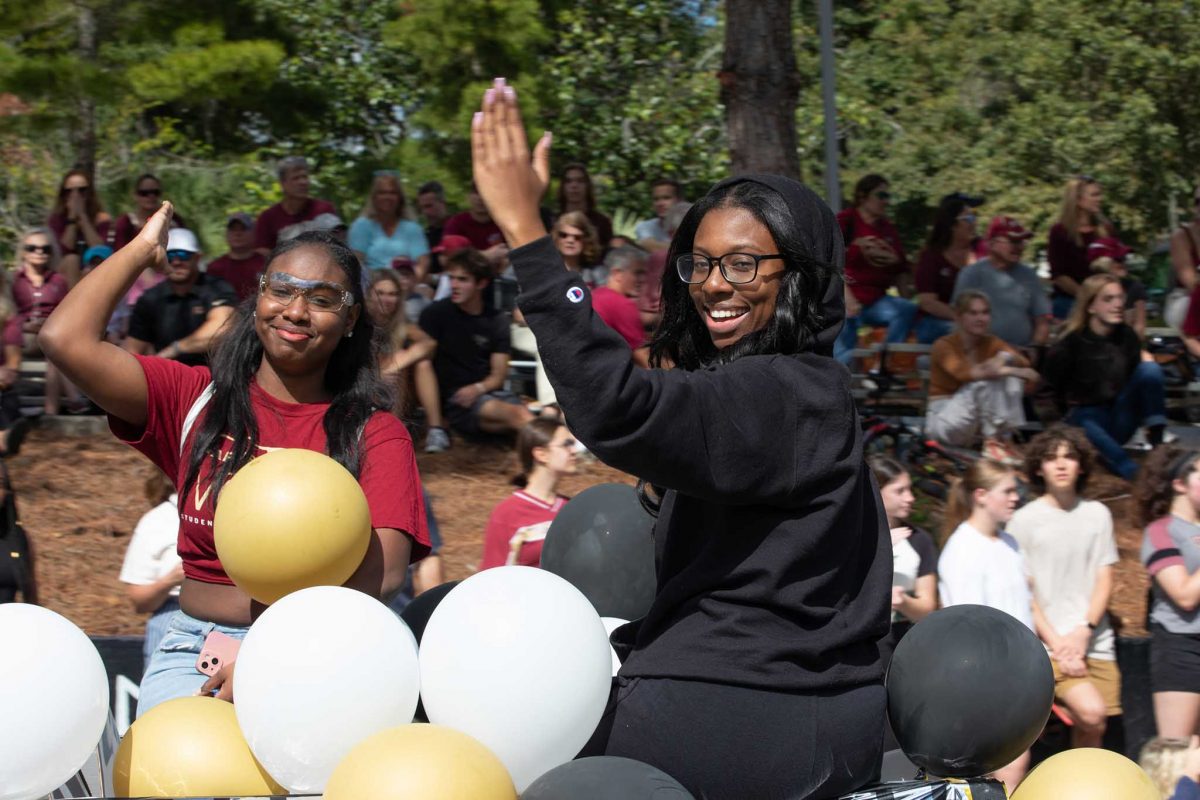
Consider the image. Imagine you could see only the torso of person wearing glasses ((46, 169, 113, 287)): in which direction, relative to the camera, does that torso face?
toward the camera

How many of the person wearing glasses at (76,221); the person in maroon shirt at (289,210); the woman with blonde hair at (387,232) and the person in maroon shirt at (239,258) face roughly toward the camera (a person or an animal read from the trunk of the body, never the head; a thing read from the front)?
4

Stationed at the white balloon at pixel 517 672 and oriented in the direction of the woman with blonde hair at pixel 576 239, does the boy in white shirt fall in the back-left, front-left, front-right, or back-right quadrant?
front-right

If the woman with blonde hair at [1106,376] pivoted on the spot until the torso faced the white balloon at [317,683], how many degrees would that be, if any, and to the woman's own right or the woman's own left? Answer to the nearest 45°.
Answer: approximately 45° to the woman's own right

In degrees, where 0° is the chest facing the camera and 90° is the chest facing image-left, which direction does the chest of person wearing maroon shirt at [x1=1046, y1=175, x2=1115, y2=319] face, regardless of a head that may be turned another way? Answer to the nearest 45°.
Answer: approximately 315°

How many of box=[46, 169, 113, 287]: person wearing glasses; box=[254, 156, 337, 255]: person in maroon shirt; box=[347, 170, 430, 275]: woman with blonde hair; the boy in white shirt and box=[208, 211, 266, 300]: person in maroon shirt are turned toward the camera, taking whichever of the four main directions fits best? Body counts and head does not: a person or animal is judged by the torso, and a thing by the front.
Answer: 5

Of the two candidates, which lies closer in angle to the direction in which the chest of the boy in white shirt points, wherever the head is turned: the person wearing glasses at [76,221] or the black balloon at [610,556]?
the black balloon

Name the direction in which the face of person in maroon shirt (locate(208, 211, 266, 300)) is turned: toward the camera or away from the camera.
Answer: toward the camera

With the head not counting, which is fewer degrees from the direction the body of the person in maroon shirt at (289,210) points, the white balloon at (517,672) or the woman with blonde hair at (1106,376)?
the white balloon

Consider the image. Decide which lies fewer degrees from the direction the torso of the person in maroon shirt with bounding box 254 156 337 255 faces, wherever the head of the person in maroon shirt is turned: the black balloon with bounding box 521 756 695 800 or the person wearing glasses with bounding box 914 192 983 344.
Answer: the black balloon

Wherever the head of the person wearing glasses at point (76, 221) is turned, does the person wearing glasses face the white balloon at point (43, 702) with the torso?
yes

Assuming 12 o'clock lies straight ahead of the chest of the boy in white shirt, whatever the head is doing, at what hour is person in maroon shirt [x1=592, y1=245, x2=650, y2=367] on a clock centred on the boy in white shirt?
The person in maroon shirt is roughly at 4 o'clock from the boy in white shirt.

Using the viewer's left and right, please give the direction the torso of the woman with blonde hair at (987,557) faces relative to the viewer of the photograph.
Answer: facing the viewer and to the right of the viewer

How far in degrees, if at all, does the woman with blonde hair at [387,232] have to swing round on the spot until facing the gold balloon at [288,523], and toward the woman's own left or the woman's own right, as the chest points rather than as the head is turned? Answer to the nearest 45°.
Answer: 0° — they already face it

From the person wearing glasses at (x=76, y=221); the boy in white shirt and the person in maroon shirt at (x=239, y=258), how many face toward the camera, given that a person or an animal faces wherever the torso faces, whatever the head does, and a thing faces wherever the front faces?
3

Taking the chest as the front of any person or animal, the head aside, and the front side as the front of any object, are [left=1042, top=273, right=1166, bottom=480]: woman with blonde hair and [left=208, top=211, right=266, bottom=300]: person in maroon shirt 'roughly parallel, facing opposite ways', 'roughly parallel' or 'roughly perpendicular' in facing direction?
roughly parallel

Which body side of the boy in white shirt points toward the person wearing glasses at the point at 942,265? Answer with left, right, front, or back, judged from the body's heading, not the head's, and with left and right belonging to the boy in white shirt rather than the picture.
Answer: back

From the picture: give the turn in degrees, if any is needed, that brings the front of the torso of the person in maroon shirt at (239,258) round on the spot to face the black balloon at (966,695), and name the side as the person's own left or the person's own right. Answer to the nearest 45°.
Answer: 0° — they already face it

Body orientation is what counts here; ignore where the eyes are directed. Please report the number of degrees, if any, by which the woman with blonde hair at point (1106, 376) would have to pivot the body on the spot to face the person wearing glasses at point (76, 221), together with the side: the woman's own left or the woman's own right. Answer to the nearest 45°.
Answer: approximately 135° to the woman's own right

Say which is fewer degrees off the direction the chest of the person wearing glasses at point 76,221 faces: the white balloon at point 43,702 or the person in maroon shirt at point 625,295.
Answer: the white balloon

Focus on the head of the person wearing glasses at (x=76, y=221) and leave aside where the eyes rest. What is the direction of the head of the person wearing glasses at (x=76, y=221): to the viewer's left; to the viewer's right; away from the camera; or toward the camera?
toward the camera

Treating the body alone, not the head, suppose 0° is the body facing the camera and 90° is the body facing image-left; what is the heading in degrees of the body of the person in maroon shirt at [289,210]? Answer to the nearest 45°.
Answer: approximately 0°
